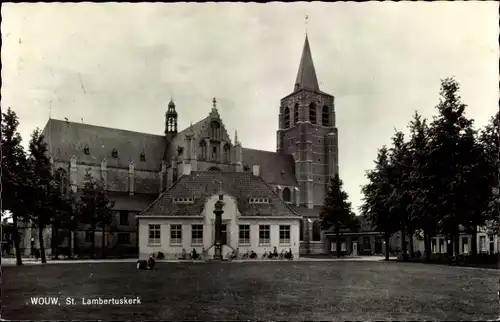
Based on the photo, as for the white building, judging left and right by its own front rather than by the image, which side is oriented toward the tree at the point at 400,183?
left

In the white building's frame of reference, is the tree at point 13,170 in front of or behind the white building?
in front

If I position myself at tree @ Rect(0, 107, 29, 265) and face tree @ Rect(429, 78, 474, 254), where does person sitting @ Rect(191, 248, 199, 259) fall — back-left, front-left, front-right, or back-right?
front-left

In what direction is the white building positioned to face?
toward the camera

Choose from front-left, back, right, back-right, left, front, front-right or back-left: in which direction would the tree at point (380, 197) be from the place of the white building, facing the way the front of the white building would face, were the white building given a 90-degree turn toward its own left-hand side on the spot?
front

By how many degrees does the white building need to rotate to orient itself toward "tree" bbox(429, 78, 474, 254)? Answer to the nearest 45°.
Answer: approximately 45° to its left

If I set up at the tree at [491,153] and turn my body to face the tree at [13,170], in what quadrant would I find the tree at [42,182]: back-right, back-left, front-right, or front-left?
front-right

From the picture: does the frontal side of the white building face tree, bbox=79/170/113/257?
no
